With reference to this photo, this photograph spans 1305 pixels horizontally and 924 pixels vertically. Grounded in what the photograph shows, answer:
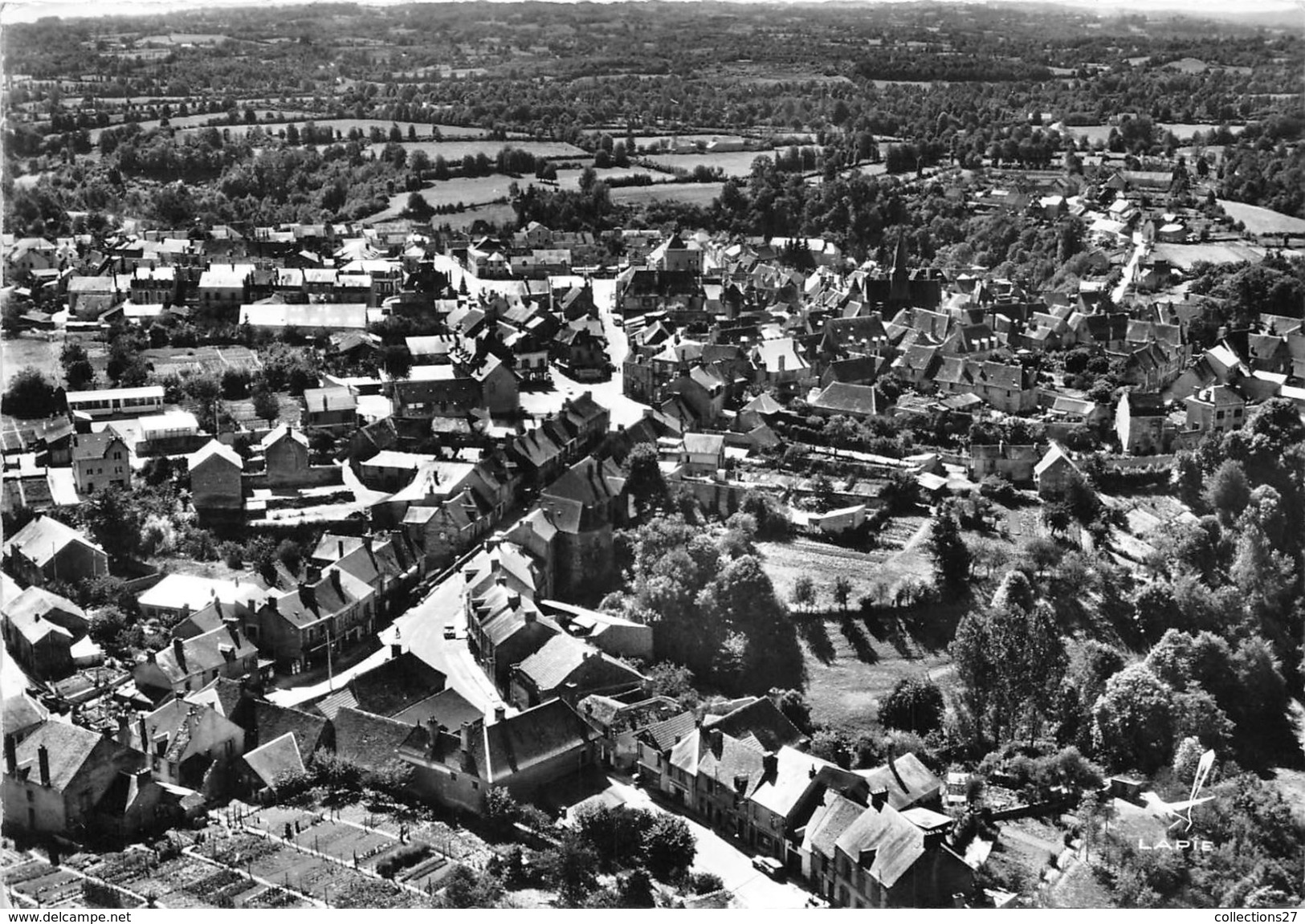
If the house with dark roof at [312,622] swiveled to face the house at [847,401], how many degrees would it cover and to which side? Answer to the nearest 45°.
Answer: approximately 90° to its left

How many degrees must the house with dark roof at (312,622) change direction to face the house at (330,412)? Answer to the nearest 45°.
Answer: approximately 135° to its left

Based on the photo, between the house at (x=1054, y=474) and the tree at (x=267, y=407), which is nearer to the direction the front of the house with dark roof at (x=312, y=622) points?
the house

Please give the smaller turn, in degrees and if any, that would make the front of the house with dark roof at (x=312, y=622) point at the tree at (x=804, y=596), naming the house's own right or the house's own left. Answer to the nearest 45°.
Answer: approximately 45° to the house's own left

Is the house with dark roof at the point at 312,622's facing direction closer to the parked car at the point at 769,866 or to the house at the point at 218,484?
the parked car

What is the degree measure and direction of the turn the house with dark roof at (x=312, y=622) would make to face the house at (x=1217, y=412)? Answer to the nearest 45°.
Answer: approximately 45° to its left

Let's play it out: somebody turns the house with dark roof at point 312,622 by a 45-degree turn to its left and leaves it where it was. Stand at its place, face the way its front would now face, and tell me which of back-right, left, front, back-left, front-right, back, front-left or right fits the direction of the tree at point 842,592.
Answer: front

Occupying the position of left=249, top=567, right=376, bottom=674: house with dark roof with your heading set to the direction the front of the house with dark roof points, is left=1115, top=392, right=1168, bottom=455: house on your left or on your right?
on your left

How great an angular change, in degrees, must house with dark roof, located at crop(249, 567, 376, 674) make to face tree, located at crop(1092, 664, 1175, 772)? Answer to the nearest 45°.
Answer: approximately 45° to its left

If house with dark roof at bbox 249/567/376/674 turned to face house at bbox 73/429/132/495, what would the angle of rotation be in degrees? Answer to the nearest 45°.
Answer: approximately 180°

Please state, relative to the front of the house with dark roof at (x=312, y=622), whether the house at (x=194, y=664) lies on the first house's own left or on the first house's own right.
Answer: on the first house's own right

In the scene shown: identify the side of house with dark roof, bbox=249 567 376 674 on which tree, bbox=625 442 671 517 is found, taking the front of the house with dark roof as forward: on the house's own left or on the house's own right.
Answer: on the house's own left

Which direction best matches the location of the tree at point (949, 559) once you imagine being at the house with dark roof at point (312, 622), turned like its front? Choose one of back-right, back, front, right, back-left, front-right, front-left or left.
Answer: front-left

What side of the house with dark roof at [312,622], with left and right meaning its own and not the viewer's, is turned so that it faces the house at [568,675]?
front

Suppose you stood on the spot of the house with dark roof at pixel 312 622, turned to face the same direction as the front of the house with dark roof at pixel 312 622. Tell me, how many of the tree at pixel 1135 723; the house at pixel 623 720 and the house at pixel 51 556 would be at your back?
1

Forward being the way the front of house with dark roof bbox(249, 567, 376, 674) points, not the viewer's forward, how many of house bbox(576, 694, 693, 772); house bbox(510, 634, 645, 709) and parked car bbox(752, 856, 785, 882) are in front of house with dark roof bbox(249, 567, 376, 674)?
3

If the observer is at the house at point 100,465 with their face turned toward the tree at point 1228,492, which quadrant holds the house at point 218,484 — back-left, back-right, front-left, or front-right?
front-right

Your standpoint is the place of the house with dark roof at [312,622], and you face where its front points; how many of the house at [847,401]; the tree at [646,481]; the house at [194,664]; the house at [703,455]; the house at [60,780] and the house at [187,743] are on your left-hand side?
3

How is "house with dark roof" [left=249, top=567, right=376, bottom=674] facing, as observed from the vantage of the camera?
facing the viewer and to the right of the viewer

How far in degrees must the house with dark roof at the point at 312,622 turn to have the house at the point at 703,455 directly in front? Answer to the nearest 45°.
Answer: approximately 90° to its left

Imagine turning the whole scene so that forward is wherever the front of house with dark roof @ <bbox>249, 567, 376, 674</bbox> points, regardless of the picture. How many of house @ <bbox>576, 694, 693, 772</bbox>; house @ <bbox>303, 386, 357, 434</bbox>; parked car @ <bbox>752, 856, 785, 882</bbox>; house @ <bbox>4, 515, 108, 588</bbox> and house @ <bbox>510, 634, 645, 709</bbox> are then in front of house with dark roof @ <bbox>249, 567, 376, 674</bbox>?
3

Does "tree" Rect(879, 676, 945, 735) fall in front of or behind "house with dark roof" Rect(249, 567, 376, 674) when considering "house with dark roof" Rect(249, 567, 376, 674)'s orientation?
in front

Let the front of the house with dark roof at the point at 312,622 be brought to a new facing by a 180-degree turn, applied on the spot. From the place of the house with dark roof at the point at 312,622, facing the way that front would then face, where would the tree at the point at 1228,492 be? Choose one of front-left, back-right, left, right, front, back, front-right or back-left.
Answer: back-right
